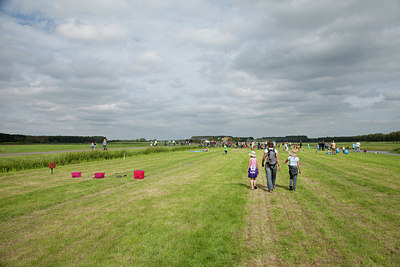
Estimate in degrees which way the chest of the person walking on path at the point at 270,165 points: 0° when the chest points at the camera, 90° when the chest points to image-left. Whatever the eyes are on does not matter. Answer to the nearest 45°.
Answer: approximately 180°

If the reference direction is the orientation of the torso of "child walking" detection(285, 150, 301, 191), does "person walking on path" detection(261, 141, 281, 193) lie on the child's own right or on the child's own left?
on the child's own left

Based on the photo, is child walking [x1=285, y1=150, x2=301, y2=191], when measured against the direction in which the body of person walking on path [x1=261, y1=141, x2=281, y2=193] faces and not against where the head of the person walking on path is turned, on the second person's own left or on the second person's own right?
on the second person's own right

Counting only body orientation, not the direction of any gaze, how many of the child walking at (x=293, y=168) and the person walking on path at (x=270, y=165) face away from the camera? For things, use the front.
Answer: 2

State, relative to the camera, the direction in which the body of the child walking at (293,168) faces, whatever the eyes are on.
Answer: away from the camera
